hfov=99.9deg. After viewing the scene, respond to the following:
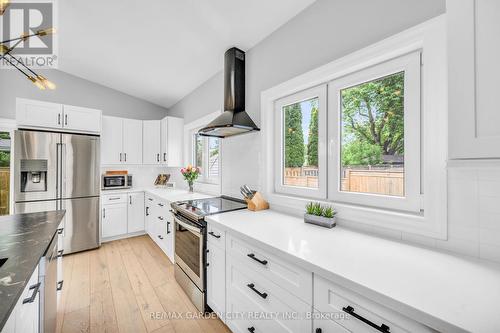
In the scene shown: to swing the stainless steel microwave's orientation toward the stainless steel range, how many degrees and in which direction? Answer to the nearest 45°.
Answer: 0° — it already faces it

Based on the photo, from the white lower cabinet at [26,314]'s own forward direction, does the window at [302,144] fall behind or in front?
in front

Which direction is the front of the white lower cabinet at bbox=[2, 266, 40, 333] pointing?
to the viewer's right

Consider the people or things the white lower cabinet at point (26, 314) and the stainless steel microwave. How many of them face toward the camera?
1

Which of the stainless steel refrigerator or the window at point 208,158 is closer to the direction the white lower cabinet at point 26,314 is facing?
the window

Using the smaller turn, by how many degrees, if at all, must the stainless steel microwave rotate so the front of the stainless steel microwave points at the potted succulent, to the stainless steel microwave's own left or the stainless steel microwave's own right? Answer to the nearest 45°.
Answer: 0° — it already faces it

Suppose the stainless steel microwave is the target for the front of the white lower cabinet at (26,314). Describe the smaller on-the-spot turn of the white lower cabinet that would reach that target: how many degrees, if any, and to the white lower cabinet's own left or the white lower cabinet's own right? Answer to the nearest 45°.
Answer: approximately 90° to the white lower cabinet's own left

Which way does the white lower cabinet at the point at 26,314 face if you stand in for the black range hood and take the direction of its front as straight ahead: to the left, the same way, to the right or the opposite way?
the opposite way

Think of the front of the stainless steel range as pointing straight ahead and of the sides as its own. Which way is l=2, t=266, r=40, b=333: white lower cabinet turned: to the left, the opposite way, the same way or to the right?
the opposite way

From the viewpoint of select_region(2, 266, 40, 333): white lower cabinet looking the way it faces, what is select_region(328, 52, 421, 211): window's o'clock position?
The window is roughly at 1 o'clock from the white lower cabinet.

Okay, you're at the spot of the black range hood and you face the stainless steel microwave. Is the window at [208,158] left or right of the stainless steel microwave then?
right

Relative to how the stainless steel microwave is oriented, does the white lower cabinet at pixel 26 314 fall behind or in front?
in front

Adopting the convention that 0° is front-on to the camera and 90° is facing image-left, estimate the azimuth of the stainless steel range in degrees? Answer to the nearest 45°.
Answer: approximately 45°

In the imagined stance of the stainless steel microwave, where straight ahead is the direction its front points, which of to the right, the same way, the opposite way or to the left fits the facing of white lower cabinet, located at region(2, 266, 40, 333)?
to the left
